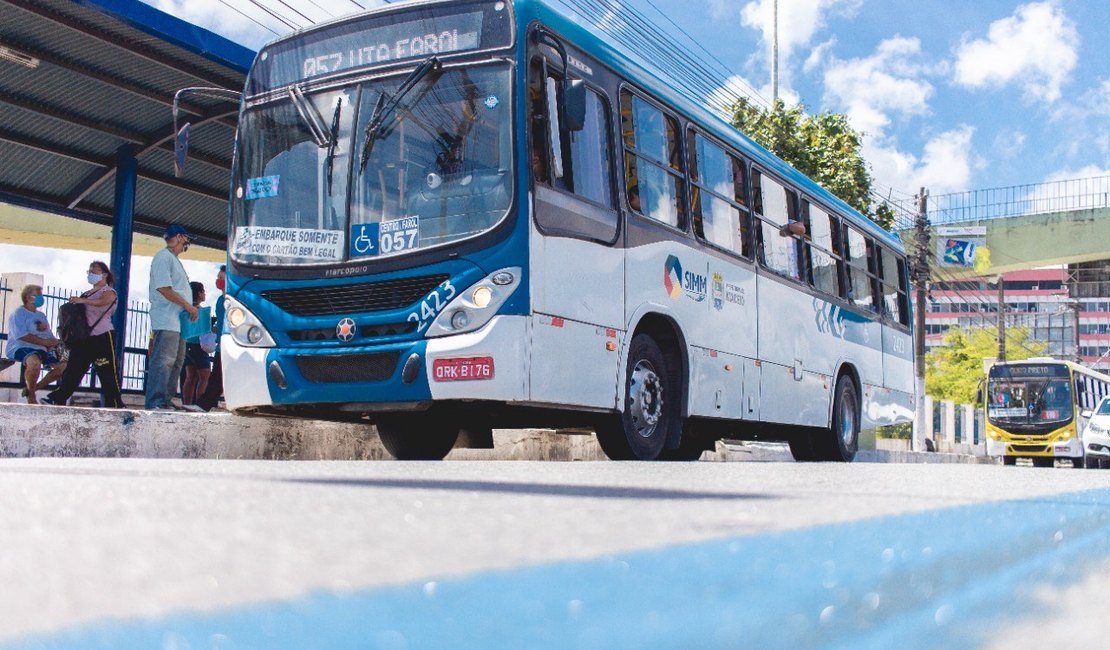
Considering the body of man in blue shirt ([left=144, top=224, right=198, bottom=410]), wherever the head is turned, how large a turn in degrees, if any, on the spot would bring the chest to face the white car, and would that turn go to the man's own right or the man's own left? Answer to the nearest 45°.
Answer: approximately 45° to the man's own left

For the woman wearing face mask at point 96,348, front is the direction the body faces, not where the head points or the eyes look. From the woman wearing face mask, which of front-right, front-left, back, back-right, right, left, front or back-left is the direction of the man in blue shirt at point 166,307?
left

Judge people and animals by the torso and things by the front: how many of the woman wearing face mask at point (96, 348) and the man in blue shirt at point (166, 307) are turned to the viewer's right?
1

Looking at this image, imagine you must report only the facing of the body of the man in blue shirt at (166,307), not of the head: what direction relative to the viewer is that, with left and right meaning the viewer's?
facing to the right of the viewer

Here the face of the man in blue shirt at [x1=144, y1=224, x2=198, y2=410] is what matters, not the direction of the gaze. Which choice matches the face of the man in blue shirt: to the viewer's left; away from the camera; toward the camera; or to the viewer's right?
to the viewer's right

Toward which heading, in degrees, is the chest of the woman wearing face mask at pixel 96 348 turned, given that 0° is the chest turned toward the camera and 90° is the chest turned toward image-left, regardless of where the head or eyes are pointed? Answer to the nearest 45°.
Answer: approximately 45°
